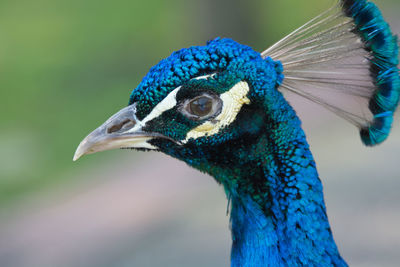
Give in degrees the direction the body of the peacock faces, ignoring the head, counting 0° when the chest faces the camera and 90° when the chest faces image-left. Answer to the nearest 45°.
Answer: approximately 90°
